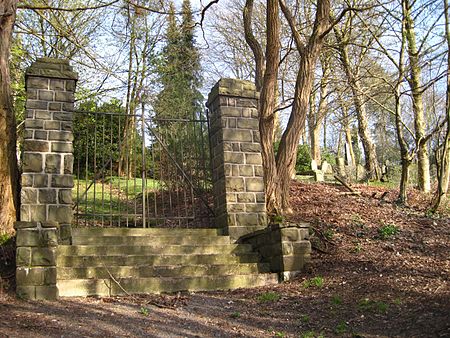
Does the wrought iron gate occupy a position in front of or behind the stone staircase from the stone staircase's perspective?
behind

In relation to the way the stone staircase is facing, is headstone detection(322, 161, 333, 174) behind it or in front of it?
behind

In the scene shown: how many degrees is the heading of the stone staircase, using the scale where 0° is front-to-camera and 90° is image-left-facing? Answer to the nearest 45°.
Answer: approximately 0°

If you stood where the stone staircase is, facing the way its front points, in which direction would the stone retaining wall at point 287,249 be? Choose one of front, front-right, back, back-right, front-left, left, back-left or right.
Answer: left

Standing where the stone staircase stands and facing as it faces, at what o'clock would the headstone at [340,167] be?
The headstone is roughly at 7 o'clock from the stone staircase.

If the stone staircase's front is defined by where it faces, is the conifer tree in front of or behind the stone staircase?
behind
